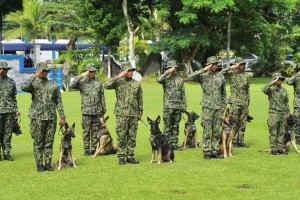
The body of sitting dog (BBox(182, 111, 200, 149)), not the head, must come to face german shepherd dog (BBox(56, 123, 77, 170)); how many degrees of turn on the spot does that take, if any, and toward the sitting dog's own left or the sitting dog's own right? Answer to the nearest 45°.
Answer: approximately 45° to the sitting dog's own right

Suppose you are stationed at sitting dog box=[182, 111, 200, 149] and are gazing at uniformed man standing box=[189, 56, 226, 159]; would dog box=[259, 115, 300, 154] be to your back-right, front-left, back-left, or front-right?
front-left

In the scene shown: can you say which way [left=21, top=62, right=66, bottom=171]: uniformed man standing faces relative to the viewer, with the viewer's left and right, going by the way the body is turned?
facing the viewer

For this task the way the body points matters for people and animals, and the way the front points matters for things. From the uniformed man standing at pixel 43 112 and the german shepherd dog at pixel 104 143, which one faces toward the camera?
the uniformed man standing

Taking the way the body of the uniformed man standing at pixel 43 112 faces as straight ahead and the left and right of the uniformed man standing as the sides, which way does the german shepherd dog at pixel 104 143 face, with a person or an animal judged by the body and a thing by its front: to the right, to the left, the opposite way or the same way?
to the right

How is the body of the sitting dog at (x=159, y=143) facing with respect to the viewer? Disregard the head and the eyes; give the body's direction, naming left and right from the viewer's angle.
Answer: facing the viewer and to the left of the viewer

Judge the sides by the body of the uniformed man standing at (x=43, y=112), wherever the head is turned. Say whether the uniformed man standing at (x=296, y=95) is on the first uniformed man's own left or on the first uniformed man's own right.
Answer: on the first uniformed man's own left

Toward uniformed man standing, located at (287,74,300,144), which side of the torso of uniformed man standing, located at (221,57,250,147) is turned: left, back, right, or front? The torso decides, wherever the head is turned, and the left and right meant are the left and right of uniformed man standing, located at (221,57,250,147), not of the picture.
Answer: left

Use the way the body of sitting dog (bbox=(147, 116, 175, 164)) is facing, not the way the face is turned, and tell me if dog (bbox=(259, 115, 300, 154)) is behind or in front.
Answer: behind

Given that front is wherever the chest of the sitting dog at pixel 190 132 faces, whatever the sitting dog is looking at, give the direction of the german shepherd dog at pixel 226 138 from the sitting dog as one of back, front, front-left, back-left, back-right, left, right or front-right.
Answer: front-left

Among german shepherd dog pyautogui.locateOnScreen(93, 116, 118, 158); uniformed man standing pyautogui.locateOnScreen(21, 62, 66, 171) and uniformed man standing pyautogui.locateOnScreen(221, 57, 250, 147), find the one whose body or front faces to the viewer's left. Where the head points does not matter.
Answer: the german shepherd dog

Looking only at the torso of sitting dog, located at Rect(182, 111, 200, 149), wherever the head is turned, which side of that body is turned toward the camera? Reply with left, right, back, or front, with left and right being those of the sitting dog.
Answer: front

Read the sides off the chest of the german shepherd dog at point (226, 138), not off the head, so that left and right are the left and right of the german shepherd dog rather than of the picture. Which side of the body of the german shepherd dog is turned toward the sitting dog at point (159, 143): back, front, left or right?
right

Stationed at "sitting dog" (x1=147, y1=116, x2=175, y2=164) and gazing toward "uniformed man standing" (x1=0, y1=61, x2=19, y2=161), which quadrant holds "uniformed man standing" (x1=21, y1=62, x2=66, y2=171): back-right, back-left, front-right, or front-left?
front-left

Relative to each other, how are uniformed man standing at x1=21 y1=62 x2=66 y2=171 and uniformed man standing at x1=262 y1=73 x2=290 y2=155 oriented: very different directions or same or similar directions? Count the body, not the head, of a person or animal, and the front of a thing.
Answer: same or similar directions

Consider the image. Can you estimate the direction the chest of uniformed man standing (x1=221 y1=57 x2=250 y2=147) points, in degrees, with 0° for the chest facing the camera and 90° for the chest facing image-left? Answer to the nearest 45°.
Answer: approximately 315°
